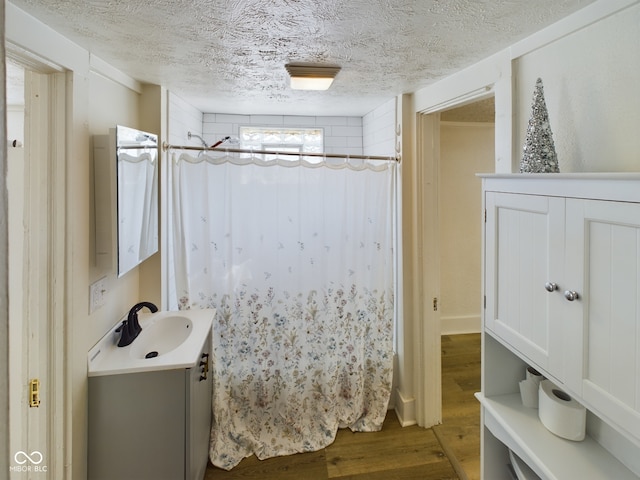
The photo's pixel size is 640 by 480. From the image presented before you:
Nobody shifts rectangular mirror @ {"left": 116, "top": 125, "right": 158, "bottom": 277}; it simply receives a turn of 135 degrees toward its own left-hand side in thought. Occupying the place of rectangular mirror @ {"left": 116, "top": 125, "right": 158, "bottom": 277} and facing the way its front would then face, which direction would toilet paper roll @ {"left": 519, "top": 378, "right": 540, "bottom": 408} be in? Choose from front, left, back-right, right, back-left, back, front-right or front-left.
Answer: back-right

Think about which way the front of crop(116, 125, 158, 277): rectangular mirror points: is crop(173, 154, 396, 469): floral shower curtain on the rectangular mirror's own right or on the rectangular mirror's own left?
on the rectangular mirror's own left

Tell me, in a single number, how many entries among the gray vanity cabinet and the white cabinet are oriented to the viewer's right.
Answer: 1

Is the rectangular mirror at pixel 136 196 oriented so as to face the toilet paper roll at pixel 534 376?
yes

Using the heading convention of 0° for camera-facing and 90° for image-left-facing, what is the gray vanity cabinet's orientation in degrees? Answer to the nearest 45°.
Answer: approximately 270°
